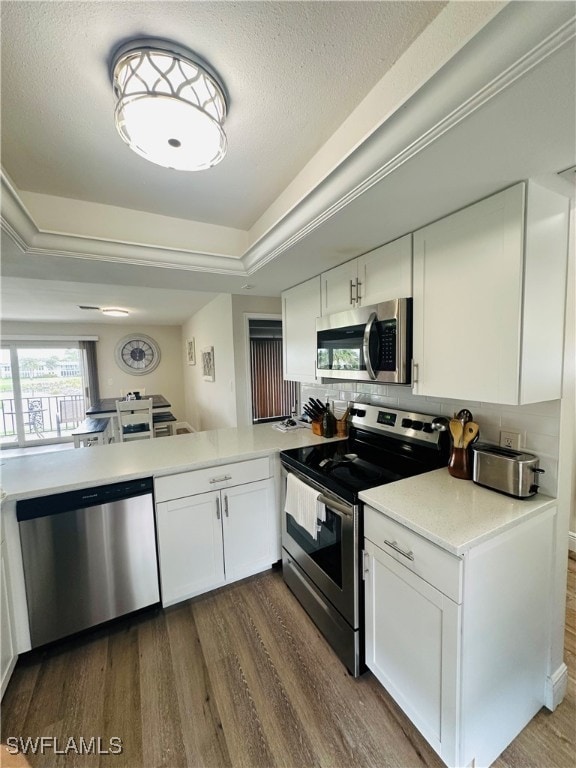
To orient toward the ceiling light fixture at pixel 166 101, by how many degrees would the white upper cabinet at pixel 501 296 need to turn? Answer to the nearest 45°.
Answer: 0° — it already faces it

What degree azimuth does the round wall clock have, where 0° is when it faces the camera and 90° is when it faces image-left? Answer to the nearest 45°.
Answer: approximately 0°

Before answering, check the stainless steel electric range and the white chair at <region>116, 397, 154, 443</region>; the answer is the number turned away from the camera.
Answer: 1

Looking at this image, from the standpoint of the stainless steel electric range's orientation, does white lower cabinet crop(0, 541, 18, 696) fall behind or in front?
in front

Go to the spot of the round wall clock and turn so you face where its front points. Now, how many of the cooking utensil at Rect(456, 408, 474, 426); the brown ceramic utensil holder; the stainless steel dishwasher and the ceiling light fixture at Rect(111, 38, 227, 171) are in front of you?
4

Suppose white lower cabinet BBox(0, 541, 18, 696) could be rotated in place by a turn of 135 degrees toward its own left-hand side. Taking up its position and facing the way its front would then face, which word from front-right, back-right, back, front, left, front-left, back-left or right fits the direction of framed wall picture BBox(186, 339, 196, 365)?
right

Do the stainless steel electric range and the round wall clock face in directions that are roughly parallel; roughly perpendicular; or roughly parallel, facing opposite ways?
roughly perpendicular

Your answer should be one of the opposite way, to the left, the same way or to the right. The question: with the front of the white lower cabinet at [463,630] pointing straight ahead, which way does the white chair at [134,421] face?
to the right

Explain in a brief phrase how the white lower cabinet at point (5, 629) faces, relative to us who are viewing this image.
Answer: facing to the right of the viewer

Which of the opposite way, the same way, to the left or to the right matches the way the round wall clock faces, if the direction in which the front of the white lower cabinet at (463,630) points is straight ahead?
to the left

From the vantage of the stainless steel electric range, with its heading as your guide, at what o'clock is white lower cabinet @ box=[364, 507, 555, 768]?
The white lower cabinet is roughly at 9 o'clock from the stainless steel electric range.

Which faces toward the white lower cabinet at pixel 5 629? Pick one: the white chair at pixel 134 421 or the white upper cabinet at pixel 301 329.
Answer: the white upper cabinet

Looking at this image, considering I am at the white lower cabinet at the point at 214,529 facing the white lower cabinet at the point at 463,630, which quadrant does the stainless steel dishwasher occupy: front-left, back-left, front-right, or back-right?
back-right

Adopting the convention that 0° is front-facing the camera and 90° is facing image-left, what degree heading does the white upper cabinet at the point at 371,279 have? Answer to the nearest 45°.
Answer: approximately 45°

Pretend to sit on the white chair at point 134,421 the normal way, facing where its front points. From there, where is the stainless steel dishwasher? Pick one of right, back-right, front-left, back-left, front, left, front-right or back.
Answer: back

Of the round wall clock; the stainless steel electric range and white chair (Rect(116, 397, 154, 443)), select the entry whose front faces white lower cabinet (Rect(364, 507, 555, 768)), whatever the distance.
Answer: the round wall clock

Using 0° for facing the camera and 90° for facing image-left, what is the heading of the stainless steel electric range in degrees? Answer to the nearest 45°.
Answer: approximately 45°
